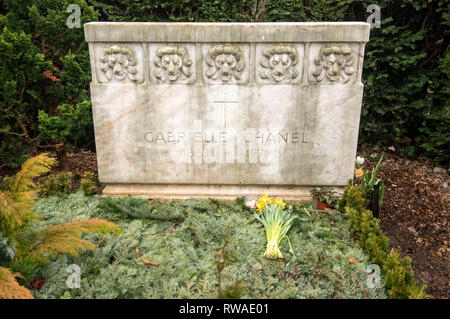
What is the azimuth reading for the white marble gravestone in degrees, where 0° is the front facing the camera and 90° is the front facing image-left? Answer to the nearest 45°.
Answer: approximately 0°
